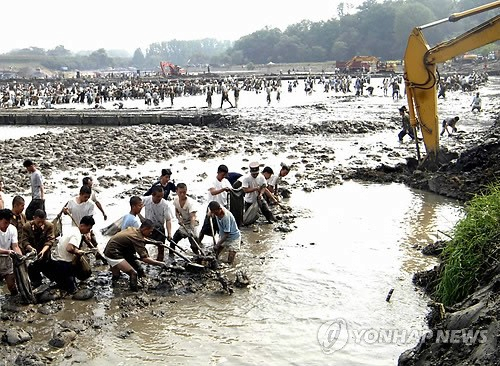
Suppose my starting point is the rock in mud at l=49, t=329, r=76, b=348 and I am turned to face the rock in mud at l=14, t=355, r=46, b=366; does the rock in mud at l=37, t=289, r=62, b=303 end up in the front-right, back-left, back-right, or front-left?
back-right

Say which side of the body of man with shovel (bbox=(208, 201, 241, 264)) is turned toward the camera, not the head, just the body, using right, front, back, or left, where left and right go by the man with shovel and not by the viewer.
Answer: left

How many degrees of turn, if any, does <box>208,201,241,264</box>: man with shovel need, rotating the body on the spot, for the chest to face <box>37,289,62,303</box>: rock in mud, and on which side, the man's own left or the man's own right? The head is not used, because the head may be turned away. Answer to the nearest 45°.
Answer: approximately 45° to the man's own left
